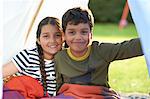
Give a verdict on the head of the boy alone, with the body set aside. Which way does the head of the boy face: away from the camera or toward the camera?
toward the camera

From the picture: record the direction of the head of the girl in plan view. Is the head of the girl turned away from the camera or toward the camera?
toward the camera

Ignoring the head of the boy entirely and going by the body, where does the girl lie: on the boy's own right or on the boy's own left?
on the boy's own right

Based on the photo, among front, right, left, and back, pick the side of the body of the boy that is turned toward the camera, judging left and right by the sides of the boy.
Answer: front

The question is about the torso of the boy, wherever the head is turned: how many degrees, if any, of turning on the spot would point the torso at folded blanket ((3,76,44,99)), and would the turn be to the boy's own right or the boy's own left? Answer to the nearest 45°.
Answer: approximately 90° to the boy's own right
